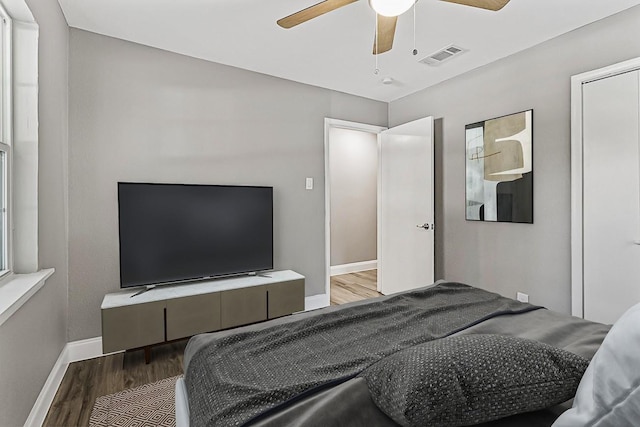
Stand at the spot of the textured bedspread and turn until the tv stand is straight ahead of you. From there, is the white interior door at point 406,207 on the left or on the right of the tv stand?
right

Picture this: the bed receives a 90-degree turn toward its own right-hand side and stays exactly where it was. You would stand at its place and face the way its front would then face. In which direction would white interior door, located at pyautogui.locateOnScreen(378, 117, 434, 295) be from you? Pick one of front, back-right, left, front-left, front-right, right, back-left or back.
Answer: front-left

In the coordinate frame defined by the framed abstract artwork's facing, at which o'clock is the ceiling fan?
The ceiling fan is roughly at 11 o'clock from the framed abstract artwork.

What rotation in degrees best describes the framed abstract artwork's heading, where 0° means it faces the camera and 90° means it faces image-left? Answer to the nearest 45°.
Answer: approximately 45°

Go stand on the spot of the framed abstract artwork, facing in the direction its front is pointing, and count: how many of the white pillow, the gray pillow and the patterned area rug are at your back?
0

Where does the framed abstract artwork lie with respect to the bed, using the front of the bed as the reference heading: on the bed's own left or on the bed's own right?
on the bed's own right

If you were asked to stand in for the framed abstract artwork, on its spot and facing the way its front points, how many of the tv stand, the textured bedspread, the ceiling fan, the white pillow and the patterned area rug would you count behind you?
0

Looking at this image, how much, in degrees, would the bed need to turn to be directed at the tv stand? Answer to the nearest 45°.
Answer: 0° — it already faces it

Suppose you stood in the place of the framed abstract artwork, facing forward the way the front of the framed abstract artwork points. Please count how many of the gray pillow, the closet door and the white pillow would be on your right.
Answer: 0

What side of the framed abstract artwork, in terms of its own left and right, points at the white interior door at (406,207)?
right

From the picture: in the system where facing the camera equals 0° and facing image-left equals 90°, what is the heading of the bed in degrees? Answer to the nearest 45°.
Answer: approximately 135°

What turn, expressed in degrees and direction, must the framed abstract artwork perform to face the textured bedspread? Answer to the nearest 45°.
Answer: approximately 45° to its left

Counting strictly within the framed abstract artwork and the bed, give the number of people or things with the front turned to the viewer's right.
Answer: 0

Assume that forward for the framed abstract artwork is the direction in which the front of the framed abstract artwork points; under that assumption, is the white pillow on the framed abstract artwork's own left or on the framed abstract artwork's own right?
on the framed abstract artwork's own left
